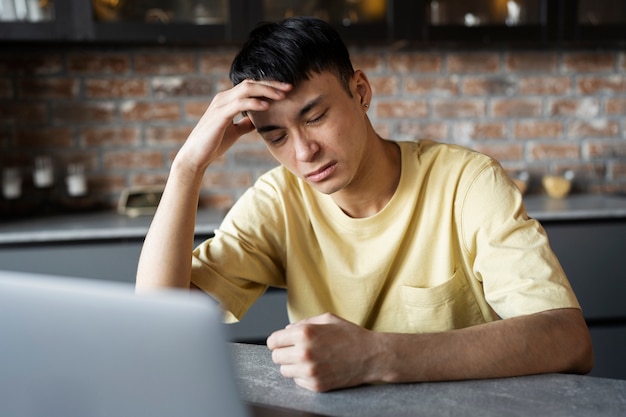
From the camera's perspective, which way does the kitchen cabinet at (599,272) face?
toward the camera

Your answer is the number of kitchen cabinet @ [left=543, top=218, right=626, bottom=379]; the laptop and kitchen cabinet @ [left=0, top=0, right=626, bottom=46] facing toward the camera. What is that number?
2

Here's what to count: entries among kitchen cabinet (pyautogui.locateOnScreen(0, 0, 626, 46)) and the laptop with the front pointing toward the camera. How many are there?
1

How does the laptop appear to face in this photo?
away from the camera

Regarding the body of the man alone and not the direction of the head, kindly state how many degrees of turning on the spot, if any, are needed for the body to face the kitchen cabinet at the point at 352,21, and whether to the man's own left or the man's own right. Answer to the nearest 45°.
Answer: approximately 135° to the man's own right

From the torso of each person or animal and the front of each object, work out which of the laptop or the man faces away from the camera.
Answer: the laptop

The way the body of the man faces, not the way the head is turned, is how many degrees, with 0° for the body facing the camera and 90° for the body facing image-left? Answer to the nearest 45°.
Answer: approximately 45°

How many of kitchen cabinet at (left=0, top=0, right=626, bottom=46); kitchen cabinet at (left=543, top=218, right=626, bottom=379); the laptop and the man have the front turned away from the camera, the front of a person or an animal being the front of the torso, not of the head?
1

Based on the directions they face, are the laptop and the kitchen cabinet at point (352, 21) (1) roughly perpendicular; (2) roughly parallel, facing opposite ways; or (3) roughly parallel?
roughly parallel, facing opposite ways

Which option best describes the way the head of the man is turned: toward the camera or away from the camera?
toward the camera

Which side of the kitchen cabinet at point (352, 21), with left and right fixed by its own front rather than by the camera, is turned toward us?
front

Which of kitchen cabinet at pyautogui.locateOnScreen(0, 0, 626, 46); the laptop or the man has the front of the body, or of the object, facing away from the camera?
the laptop

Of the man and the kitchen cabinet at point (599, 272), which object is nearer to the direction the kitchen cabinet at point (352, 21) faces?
the man
